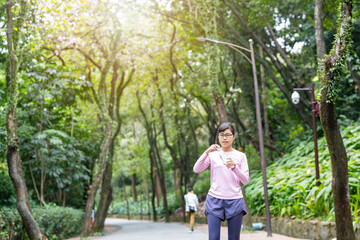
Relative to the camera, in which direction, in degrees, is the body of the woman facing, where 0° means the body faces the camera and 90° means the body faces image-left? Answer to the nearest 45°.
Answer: approximately 0°

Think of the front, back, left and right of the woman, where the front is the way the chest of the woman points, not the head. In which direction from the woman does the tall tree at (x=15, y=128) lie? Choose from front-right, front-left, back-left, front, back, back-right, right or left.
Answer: back-right

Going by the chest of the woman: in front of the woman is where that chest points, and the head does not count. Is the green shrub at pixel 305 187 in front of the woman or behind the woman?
behind
